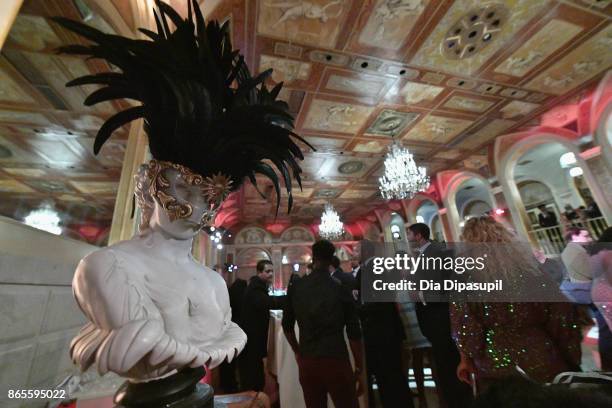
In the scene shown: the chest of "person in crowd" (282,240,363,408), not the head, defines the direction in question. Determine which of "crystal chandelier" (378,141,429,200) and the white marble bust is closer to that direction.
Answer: the crystal chandelier

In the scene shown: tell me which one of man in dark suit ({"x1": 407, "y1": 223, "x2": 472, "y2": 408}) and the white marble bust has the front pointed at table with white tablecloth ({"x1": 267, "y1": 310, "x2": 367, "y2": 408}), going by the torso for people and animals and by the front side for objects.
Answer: the man in dark suit

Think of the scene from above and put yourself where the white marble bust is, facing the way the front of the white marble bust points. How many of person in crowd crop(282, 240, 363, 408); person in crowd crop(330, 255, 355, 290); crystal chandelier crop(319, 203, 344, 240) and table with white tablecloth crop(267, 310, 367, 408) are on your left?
4

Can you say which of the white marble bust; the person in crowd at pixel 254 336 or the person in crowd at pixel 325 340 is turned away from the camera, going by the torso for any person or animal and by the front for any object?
the person in crowd at pixel 325 340

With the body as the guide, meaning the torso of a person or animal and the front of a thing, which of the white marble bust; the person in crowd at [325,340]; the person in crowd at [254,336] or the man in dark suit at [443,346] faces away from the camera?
the person in crowd at [325,340]

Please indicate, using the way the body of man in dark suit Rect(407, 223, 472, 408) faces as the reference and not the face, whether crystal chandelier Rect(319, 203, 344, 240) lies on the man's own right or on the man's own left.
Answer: on the man's own right

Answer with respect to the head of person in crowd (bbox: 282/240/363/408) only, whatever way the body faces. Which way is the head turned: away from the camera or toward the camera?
away from the camera

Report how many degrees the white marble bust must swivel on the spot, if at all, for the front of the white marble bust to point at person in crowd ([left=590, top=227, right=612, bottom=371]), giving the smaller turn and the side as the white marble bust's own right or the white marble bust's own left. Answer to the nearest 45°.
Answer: approximately 45° to the white marble bust's own left

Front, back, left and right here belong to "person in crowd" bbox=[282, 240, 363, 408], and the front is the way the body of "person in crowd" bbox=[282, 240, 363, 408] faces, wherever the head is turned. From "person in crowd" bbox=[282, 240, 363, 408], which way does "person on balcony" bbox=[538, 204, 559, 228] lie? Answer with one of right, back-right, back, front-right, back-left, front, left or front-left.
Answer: front-right

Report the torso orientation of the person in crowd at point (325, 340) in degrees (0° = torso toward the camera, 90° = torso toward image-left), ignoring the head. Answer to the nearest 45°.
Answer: approximately 180°

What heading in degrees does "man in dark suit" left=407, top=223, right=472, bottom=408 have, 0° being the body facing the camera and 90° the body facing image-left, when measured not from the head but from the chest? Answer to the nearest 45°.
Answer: approximately 90°

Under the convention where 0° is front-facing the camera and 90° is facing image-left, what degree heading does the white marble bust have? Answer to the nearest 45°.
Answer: approximately 315°

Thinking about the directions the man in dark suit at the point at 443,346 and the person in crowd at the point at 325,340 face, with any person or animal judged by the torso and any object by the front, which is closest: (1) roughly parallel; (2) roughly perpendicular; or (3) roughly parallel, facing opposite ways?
roughly perpendicular

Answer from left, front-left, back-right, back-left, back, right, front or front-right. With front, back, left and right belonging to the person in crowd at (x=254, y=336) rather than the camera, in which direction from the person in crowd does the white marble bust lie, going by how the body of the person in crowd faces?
right

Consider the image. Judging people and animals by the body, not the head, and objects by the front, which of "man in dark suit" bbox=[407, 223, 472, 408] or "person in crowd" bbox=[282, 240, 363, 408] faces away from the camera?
the person in crowd

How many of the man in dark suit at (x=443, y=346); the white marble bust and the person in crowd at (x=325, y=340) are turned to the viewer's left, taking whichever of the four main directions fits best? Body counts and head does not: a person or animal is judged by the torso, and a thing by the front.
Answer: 1

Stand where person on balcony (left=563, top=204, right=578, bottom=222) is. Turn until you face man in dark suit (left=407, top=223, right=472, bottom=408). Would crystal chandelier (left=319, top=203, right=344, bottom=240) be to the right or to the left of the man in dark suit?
right

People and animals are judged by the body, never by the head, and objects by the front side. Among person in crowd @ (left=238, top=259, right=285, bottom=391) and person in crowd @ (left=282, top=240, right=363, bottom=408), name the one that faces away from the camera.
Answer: person in crowd @ (left=282, top=240, right=363, bottom=408)
